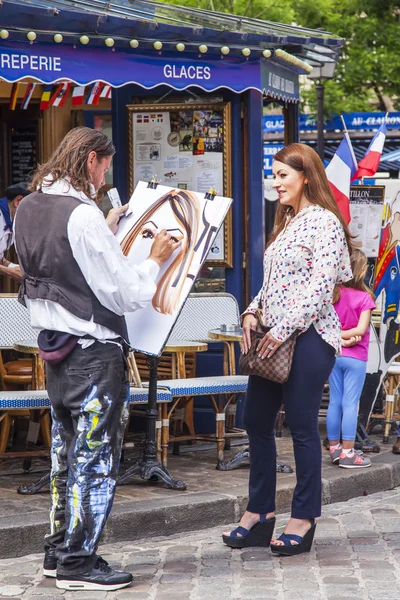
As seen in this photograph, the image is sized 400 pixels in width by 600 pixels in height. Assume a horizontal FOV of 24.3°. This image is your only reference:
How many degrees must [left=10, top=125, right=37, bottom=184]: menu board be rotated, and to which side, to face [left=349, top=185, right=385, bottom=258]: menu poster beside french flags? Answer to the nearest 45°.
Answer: approximately 45° to its left

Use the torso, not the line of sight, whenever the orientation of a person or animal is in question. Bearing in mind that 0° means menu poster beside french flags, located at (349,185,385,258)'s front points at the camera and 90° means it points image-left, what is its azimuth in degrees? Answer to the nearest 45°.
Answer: approximately 0°

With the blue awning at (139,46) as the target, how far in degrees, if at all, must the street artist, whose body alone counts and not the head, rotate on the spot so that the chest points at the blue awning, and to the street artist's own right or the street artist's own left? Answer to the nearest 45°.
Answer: approximately 45° to the street artist's own left

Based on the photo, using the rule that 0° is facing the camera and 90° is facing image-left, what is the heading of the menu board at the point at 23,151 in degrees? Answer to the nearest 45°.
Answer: approximately 0°

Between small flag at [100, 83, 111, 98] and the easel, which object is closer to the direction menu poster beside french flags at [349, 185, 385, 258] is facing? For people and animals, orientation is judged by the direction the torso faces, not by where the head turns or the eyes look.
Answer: the easel

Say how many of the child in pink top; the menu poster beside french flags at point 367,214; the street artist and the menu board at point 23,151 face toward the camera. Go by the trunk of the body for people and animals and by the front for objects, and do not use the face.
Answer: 2

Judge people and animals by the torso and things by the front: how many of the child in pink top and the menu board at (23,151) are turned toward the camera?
1
